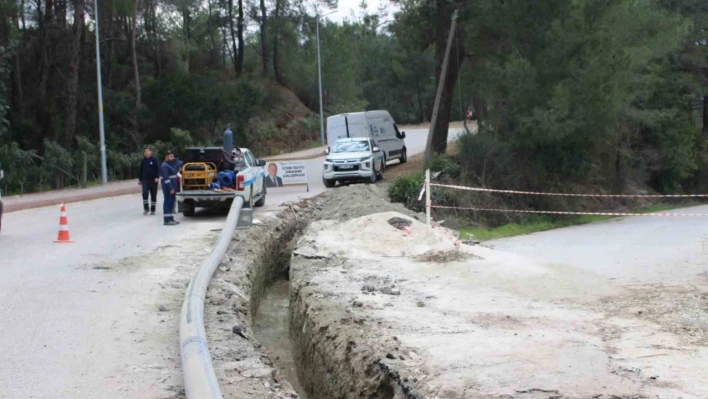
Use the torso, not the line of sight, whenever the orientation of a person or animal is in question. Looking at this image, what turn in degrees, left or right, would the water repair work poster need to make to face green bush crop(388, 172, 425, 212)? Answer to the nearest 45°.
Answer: approximately 45° to its left

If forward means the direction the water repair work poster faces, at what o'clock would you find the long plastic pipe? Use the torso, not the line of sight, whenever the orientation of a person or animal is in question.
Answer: The long plastic pipe is roughly at 12 o'clock from the water repair work poster.

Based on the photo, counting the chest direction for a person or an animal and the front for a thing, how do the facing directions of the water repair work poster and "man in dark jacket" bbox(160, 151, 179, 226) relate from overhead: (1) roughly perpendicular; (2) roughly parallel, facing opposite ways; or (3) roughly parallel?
roughly perpendicular

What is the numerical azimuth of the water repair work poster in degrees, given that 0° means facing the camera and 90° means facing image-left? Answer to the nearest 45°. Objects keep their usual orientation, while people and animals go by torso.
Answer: approximately 0°

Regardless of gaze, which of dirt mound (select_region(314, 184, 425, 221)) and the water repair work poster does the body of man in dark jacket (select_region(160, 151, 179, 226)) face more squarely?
the dirt mound

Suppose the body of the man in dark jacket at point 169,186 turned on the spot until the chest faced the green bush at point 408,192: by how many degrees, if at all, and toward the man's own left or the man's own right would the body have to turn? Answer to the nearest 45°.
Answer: approximately 45° to the man's own left
